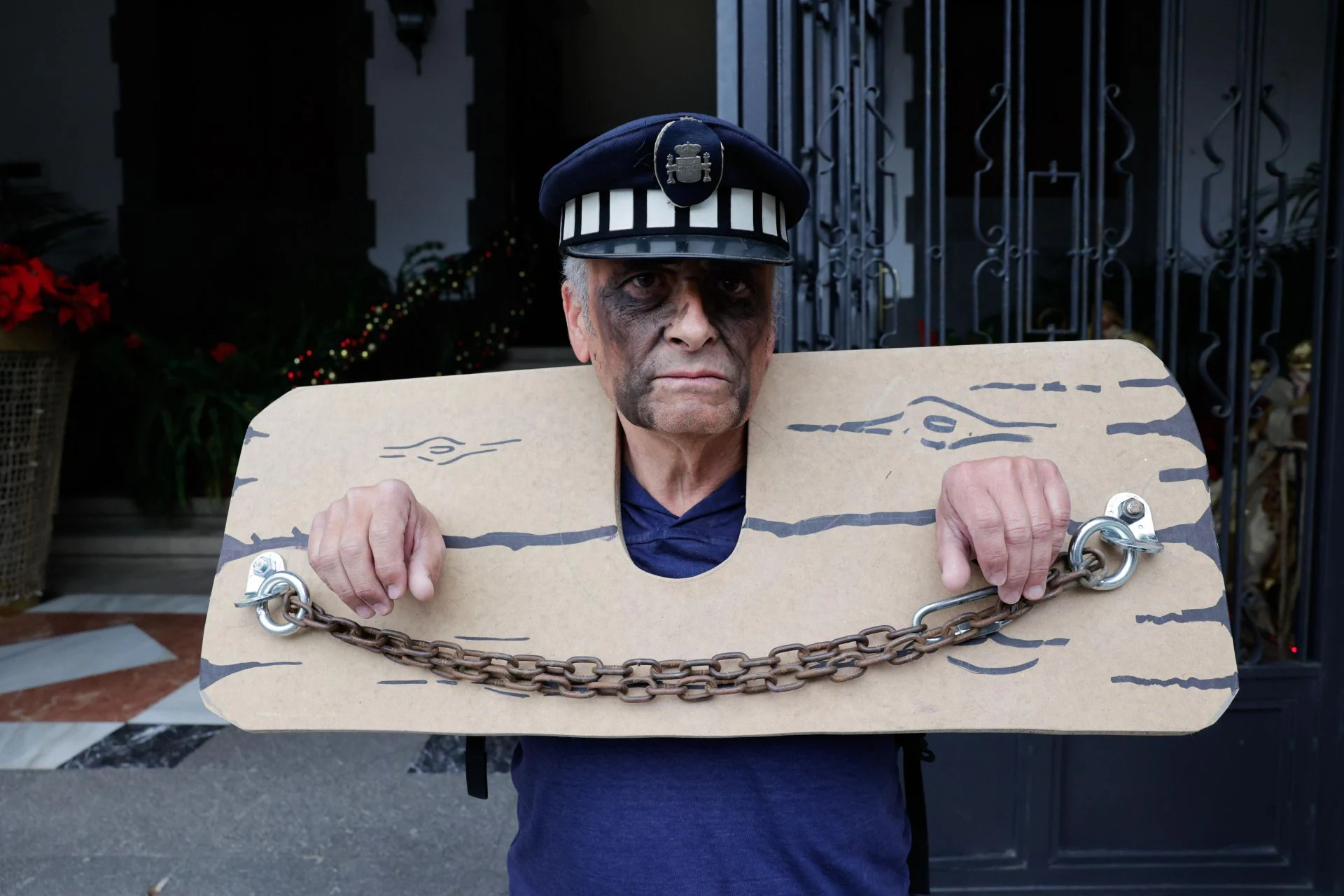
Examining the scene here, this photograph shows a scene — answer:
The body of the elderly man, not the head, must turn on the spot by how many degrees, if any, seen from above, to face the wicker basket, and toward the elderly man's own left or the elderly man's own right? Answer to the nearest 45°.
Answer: approximately 135° to the elderly man's own right

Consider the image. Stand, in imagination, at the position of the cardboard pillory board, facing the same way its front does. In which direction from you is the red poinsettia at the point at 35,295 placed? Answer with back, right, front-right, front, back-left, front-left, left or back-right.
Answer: back-right

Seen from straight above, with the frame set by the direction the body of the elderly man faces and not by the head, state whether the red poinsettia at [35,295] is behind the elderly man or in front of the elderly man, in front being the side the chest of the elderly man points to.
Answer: behind

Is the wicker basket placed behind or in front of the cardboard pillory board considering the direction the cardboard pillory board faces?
behind

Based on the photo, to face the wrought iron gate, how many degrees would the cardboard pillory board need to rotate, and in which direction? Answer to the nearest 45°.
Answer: approximately 135° to its left

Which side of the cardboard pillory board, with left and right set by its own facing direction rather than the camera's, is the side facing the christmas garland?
back

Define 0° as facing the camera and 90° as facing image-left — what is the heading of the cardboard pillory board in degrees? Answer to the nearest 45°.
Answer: approximately 0°
